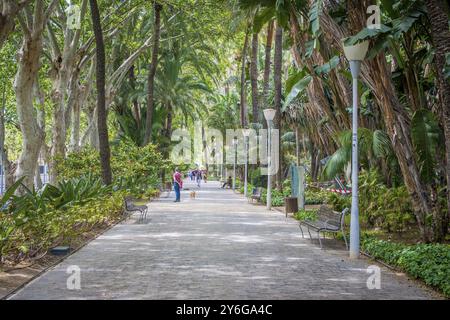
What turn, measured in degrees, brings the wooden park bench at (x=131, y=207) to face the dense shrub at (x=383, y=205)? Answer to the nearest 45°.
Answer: approximately 45° to its right

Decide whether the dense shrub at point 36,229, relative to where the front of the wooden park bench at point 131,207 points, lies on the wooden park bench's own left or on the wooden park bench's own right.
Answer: on the wooden park bench's own right

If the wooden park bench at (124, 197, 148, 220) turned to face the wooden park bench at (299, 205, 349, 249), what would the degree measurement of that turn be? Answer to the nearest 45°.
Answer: approximately 45° to its right

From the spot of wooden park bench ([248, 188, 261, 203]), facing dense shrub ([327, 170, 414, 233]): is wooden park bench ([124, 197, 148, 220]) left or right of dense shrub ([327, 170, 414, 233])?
right

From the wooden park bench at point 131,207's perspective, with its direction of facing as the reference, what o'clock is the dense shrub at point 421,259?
The dense shrub is roughly at 2 o'clock from the wooden park bench.

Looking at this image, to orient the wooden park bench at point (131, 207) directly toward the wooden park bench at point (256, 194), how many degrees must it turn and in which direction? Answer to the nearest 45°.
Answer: approximately 45° to its left

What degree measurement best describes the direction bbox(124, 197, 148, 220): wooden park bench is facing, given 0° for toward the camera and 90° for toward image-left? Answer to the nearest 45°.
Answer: approximately 270°

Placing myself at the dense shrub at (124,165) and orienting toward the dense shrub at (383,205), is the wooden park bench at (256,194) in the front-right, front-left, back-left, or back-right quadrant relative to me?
front-left
